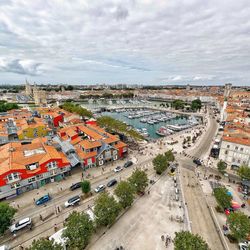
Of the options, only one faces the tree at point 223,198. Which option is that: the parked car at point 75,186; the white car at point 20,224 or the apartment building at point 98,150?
the apartment building

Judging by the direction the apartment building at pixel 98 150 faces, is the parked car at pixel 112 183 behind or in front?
in front

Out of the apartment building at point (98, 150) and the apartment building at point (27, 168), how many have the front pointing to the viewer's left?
0

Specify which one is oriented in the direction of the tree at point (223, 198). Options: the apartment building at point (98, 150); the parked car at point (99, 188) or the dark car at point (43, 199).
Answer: the apartment building

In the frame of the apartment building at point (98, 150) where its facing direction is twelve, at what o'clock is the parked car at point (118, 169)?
The parked car is roughly at 12 o'clock from the apartment building.

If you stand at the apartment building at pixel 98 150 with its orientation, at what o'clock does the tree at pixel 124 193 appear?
The tree is roughly at 1 o'clock from the apartment building.

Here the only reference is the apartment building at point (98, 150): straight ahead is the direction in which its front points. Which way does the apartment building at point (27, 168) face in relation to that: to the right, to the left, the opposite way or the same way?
the same way

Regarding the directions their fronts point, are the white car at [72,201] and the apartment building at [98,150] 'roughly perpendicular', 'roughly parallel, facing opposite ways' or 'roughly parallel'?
roughly perpendicular

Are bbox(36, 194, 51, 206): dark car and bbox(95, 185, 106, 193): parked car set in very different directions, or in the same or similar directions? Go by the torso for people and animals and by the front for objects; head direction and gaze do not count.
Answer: same or similar directions

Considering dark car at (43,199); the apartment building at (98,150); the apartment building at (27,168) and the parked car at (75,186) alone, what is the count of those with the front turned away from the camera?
0

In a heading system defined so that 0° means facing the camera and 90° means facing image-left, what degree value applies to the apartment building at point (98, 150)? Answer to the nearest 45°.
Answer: approximately 315°
